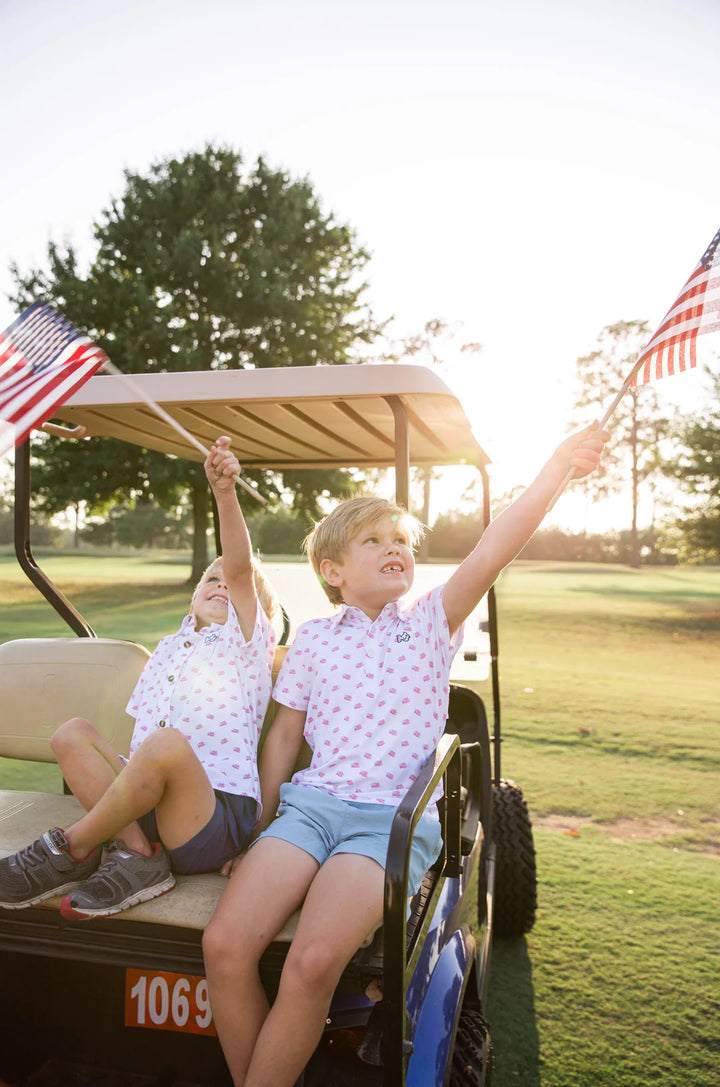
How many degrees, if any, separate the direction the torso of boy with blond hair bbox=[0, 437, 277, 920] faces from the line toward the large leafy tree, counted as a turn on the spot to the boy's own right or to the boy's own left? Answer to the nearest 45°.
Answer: approximately 135° to the boy's own right

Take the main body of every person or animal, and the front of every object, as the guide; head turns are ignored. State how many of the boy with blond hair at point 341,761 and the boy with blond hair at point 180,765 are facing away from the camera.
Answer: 0

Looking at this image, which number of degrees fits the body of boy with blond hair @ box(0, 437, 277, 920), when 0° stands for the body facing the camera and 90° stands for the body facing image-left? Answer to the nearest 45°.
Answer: approximately 45°

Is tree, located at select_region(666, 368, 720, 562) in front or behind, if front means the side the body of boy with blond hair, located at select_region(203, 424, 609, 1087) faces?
behind

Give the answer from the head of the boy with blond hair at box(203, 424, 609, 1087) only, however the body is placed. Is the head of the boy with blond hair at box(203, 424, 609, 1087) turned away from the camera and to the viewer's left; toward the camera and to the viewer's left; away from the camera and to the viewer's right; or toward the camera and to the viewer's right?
toward the camera and to the viewer's right

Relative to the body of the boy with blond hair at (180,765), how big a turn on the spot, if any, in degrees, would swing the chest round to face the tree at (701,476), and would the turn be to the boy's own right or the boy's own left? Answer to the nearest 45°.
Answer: approximately 180°

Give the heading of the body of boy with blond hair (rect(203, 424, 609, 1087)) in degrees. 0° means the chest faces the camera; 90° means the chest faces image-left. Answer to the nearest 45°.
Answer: approximately 0°

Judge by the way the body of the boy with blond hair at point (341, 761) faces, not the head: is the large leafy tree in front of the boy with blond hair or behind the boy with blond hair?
behind
